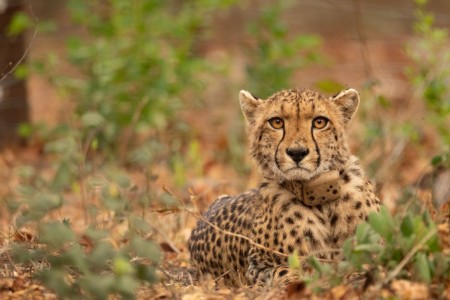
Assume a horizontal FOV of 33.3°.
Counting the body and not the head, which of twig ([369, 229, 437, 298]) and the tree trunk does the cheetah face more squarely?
the twig

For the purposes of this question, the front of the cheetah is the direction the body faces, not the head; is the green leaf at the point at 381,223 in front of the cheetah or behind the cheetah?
in front

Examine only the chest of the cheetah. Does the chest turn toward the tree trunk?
no

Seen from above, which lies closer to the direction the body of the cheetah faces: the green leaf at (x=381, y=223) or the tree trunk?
the green leaf

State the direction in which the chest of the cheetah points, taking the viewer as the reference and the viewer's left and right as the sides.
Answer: facing the viewer and to the right of the viewer
